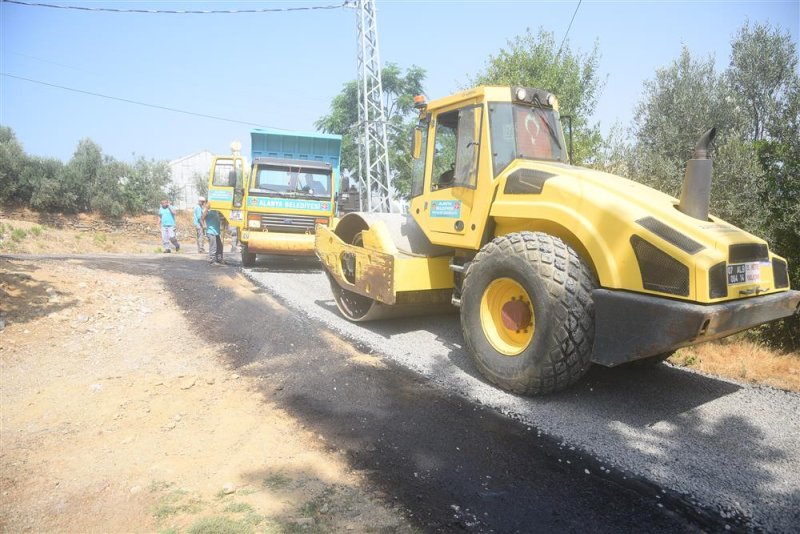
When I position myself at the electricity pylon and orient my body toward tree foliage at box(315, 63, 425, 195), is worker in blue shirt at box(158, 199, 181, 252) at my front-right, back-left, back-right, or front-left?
back-left

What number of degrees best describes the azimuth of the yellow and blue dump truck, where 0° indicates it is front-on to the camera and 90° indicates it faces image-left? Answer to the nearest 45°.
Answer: approximately 0°

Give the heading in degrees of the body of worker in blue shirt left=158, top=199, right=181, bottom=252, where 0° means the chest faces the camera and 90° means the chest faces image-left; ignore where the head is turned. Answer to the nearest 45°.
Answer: approximately 0°

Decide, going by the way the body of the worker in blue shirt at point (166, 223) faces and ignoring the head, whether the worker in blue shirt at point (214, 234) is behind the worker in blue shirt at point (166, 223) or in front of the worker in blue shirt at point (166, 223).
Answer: in front

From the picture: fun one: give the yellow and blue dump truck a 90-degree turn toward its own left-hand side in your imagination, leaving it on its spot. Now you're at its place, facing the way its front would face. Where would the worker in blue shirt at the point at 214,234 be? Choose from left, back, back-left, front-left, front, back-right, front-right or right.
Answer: back-right

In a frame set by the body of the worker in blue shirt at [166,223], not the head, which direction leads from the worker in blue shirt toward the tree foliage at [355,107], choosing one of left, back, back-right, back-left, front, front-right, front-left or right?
back-left

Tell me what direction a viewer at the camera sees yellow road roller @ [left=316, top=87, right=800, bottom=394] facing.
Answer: facing away from the viewer and to the left of the viewer

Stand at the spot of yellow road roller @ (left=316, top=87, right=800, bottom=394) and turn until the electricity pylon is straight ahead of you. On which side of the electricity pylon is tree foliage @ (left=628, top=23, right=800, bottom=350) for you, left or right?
right

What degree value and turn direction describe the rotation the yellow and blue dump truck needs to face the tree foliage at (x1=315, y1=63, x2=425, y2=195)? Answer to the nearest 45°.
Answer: approximately 180°
